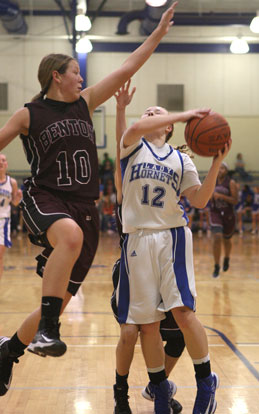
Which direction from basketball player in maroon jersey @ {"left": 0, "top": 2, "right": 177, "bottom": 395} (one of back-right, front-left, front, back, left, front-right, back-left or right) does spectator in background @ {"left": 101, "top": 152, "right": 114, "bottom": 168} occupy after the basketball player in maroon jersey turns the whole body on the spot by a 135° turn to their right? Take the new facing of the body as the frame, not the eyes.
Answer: right

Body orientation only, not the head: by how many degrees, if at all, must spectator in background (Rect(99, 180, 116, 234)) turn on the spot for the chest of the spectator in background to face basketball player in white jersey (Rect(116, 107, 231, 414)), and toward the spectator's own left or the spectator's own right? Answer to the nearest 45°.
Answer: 0° — they already face them

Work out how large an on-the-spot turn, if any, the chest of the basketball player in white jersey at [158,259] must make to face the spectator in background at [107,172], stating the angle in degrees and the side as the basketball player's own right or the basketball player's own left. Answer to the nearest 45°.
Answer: approximately 180°

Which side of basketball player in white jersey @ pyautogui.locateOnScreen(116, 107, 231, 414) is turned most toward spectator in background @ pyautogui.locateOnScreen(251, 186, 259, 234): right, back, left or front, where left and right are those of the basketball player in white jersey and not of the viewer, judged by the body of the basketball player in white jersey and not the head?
back

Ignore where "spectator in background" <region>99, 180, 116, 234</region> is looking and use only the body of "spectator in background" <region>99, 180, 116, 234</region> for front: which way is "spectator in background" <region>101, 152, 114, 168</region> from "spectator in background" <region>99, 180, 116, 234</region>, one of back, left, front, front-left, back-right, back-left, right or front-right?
back

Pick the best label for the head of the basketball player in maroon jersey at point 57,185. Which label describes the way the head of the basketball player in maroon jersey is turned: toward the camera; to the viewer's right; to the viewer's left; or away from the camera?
to the viewer's right

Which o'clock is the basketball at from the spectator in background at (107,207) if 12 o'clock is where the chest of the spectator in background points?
The basketball is roughly at 12 o'clock from the spectator in background.

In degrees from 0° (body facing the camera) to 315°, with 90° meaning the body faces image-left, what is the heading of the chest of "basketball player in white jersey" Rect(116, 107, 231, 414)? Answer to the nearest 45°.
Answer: approximately 0°

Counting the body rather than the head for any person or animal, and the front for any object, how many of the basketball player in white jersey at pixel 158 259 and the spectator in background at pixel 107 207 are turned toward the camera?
2

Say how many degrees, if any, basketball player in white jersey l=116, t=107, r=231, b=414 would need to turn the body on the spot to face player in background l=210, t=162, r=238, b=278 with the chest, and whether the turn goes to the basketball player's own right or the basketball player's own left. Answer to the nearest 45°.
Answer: approximately 180°
